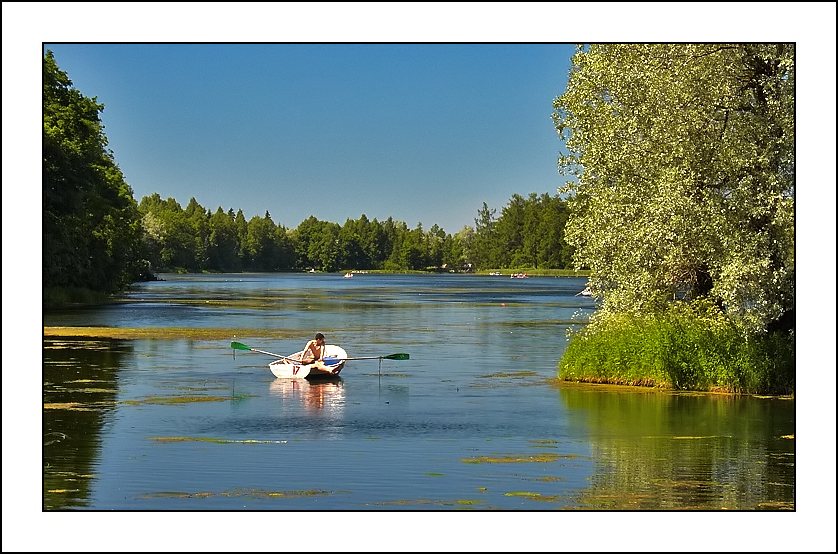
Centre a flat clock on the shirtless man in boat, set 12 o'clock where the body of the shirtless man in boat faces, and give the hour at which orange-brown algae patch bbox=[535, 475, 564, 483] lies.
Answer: The orange-brown algae patch is roughly at 1 o'clock from the shirtless man in boat.

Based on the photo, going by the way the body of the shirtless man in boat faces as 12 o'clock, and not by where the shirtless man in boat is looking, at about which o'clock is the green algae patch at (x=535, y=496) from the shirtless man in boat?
The green algae patch is roughly at 1 o'clock from the shirtless man in boat.

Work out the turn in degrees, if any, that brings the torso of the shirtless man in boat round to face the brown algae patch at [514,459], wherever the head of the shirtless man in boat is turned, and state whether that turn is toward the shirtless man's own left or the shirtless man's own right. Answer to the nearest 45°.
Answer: approximately 45° to the shirtless man's own right

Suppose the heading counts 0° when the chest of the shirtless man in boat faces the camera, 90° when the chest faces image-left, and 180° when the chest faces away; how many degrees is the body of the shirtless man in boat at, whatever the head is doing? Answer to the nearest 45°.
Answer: approximately 315°

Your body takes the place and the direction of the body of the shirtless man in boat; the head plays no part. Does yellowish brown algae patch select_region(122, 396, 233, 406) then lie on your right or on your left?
on your right

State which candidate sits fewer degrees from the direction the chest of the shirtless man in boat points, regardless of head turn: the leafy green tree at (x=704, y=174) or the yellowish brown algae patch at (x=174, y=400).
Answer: the leafy green tree
